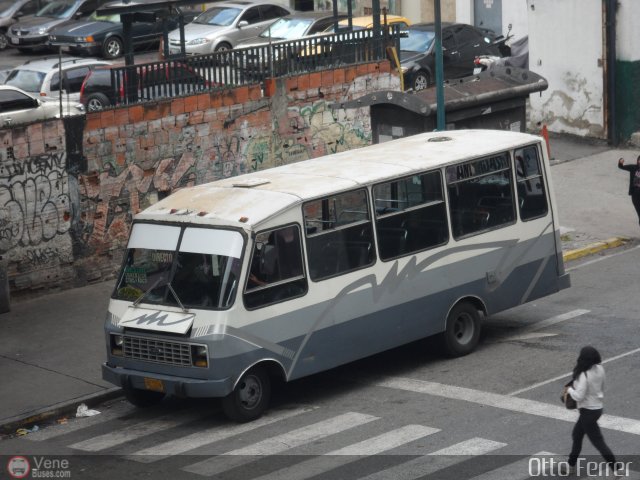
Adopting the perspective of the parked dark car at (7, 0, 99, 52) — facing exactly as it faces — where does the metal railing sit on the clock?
The metal railing is roughly at 10 o'clock from the parked dark car.

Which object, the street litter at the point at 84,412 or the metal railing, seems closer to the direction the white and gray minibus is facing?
the street litter

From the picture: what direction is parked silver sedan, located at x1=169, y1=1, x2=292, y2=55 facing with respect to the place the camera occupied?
facing the viewer and to the left of the viewer

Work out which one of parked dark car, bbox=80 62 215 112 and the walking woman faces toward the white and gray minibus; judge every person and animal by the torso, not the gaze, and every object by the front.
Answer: the walking woman

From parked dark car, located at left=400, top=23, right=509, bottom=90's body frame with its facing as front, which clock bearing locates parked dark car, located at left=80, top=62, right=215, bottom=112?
parked dark car, located at left=80, top=62, right=215, bottom=112 is roughly at 11 o'clock from parked dark car, located at left=400, top=23, right=509, bottom=90.

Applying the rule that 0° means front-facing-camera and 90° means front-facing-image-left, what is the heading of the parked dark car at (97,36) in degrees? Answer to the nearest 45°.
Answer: approximately 45°

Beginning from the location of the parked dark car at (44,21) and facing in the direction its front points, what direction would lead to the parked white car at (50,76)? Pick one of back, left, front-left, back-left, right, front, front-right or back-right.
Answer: front-left

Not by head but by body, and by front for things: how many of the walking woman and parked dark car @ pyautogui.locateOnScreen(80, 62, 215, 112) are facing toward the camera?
0

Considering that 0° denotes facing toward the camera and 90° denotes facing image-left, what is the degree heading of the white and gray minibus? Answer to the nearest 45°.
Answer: approximately 45°

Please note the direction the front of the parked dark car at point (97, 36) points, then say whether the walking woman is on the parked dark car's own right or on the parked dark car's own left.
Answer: on the parked dark car's own left
